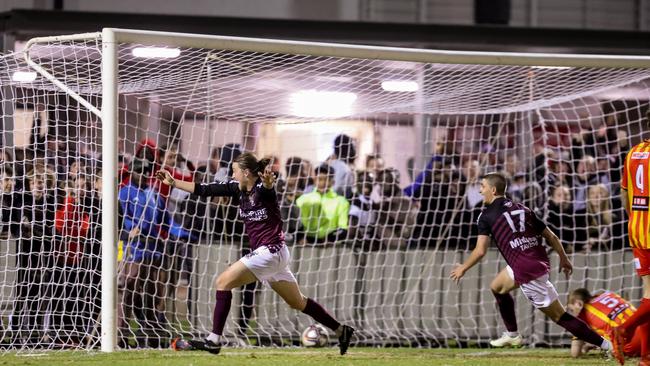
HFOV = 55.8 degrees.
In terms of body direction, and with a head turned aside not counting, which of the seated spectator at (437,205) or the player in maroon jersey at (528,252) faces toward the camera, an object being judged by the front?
the seated spectator

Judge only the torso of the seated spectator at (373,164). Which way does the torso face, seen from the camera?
toward the camera

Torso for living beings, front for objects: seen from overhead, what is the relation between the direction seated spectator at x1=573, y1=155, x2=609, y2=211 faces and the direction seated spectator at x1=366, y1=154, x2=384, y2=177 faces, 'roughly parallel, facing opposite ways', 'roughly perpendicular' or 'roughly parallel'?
roughly parallel

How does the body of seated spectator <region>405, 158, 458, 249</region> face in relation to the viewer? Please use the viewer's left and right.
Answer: facing the viewer

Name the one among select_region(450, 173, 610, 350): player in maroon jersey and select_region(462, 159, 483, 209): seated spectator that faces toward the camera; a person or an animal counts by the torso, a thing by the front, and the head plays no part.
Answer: the seated spectator

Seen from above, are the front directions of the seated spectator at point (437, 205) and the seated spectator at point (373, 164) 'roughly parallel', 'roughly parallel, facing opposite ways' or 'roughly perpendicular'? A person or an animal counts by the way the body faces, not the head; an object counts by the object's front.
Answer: roughly parallel

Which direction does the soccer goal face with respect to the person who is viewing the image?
facing the viewer and to the right of the viewer

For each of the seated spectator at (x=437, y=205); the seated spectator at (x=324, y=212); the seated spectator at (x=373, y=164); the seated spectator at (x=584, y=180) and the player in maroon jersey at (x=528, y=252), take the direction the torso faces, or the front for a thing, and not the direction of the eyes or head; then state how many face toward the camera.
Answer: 4

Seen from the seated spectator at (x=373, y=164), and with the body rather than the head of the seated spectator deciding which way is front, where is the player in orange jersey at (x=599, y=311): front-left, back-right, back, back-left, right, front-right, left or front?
front-left

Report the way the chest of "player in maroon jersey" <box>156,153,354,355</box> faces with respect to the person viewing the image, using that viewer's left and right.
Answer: facing the viewer and to the left of the viewer

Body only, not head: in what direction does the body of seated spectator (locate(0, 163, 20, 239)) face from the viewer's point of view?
toward the camera

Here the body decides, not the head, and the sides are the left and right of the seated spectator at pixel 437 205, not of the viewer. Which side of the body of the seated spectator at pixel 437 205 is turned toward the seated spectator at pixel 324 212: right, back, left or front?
right

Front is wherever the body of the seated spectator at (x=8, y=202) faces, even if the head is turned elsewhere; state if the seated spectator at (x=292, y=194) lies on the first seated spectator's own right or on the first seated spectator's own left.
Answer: on the first seated spectator's own left

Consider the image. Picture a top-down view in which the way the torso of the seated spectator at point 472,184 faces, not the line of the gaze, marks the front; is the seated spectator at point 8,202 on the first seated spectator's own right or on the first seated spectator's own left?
on the first seated spectator's own right

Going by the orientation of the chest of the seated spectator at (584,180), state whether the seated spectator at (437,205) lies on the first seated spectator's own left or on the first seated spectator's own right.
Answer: on the first seated spectator's own right

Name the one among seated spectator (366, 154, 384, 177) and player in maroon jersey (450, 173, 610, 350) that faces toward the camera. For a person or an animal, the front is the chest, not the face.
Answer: the seated spectator
